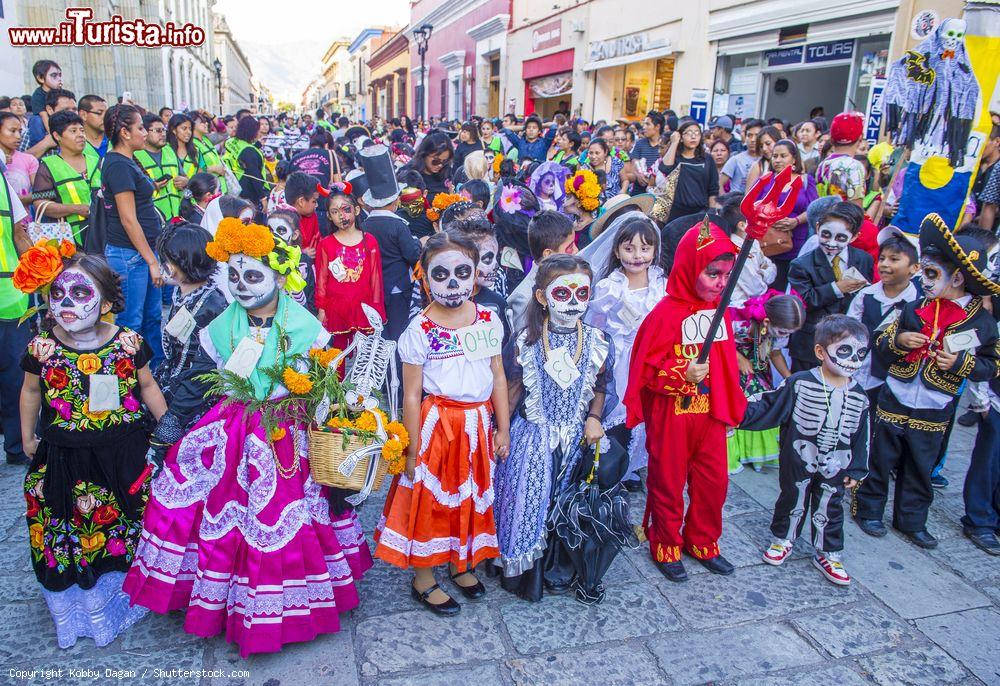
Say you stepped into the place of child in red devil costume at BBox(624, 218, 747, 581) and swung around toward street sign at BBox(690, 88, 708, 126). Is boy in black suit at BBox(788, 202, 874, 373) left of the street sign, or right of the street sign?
right

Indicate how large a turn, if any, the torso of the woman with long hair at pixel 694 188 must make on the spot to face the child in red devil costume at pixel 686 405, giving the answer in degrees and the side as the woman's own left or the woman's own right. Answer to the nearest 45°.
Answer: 0° — they already face them

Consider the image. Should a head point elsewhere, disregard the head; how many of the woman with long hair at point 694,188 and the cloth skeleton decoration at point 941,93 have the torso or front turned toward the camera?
2

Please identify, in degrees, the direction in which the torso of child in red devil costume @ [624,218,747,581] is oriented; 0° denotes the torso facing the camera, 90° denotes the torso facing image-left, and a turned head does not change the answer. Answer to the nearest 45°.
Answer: approximately 315°

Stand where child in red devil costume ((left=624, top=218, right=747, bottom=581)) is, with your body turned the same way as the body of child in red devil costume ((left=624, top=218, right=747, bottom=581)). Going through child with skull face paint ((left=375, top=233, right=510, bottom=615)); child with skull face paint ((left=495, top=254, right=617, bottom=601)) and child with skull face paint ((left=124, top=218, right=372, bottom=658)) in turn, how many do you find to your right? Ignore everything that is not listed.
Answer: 3

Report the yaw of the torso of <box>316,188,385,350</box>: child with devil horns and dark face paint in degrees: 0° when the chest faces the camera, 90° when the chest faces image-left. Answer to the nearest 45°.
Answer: approximately 0°
